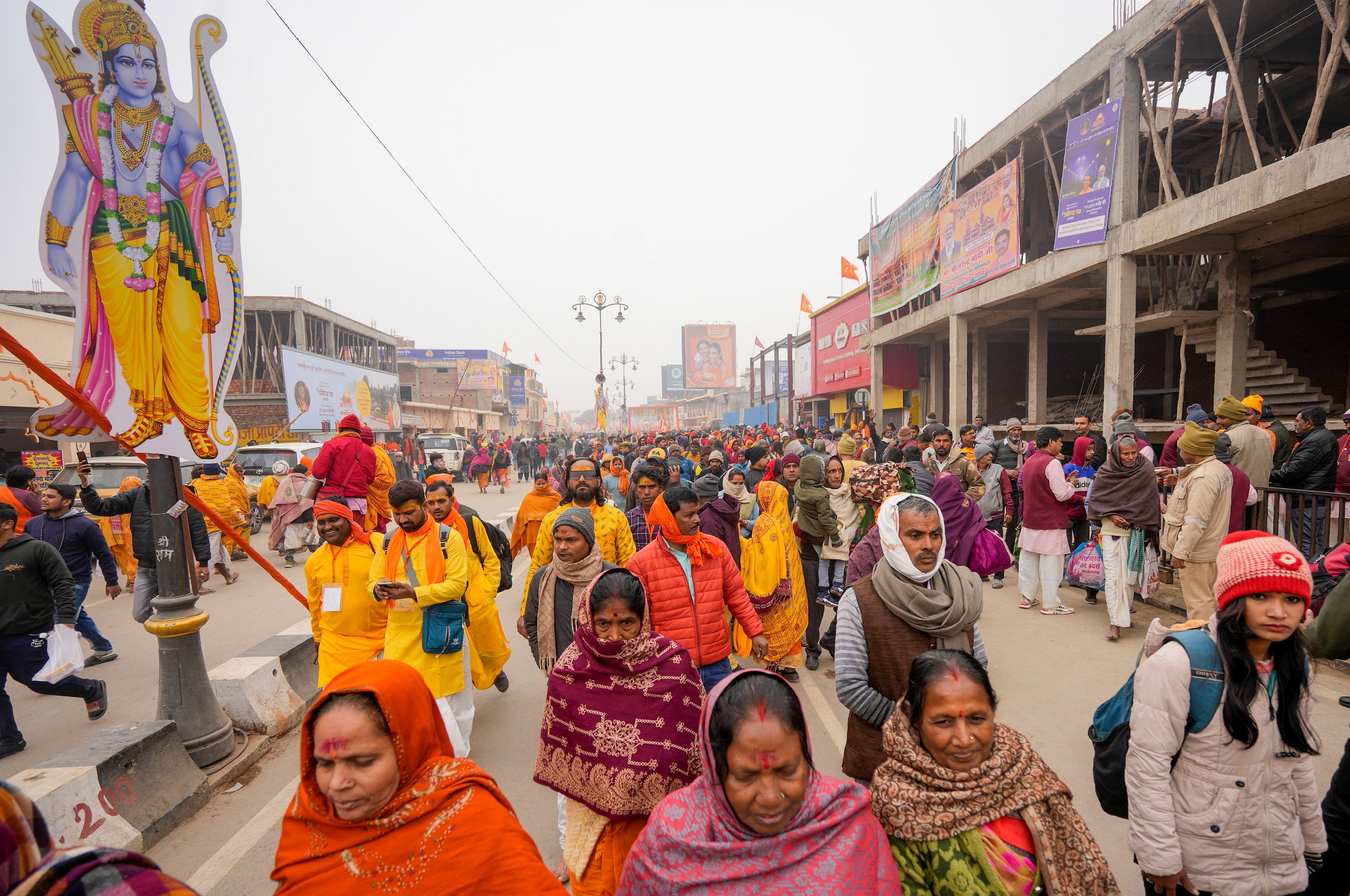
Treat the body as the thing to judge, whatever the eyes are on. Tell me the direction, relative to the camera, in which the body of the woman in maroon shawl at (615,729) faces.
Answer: toward the camera

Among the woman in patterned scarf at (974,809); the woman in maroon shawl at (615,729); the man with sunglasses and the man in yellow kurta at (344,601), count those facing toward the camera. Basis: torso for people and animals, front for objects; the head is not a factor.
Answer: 4

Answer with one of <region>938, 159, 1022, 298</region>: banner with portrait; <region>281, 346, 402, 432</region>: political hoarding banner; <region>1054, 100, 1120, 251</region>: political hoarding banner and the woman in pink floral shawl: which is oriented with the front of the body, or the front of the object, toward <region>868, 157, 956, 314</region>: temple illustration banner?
<region>281, 346, 402, 432</region>: political hoarding banner

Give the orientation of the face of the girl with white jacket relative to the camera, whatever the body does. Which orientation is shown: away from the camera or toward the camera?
toward the camera

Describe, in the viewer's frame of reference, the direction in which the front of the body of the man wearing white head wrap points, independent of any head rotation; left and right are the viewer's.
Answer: facing the viewer and to the right of the viewer

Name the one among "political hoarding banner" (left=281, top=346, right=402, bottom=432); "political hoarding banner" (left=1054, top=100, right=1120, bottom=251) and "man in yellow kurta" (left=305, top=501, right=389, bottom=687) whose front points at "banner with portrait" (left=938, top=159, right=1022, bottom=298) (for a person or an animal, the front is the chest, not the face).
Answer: "political hoarding banner" (left=281, top=346, right=402, bottom=432)

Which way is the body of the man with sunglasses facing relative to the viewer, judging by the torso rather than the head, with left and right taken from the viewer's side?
facing the viewer

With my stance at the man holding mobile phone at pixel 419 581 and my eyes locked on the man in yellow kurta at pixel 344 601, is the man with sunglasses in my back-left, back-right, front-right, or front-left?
back-right

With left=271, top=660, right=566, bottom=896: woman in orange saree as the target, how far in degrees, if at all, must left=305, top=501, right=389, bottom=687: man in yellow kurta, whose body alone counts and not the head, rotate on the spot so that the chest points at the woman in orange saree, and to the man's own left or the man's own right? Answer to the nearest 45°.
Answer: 0° — they already face them

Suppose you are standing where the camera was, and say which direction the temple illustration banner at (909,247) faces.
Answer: facing the viewer and to the left of the viewer

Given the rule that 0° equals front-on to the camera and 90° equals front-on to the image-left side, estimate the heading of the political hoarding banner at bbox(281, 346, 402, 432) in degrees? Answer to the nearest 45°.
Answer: approximately 315°

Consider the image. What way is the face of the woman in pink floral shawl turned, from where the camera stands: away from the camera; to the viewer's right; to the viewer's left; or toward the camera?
toward the camera

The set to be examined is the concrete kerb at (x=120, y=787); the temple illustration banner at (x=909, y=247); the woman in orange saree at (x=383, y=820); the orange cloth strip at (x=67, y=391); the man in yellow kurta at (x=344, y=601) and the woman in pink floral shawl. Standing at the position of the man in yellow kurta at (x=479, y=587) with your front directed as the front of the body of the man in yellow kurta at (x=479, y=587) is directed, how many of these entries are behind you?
1

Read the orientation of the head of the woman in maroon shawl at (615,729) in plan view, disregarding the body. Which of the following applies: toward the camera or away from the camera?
toward the camera

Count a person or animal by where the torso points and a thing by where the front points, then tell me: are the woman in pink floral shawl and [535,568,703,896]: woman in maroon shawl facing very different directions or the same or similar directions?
same or similar directions

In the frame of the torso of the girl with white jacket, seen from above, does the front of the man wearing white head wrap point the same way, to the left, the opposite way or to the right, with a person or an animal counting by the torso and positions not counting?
the same way

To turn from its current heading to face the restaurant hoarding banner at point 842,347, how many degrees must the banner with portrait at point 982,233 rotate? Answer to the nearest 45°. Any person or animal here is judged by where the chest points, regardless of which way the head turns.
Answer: approximately 90° to its right

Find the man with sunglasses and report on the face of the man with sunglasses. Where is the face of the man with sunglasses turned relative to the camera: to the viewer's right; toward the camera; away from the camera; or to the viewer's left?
toward the camera

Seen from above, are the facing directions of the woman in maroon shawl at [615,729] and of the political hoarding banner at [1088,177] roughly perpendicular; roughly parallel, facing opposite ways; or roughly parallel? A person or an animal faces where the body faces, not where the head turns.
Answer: roughly perpendicular
